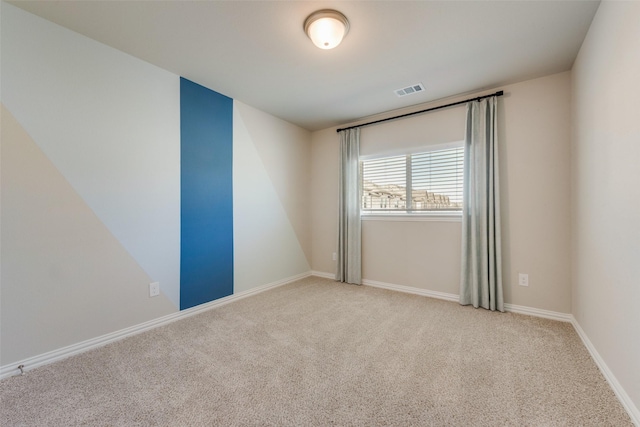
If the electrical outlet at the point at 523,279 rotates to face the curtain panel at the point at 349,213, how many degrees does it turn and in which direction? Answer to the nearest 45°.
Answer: approximately 90° to its right

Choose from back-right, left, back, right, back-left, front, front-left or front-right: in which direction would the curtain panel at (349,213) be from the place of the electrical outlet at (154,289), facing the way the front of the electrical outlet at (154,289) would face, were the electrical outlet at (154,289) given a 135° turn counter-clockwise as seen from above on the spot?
right

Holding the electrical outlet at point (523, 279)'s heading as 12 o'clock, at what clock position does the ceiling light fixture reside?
The ceiling light fixture is roughly at 1 o'clock from the electrical outlet.

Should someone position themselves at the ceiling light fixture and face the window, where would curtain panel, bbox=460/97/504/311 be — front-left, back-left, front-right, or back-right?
front-right

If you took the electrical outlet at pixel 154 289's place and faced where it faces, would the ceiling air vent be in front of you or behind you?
in front

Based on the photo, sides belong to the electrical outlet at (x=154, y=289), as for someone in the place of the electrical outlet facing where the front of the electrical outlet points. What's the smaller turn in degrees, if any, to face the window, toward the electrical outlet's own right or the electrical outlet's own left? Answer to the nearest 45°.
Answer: approximately 45° to the electrical outlet's own left

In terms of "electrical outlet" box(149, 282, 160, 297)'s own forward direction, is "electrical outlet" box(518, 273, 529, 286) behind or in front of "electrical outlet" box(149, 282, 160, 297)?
in front

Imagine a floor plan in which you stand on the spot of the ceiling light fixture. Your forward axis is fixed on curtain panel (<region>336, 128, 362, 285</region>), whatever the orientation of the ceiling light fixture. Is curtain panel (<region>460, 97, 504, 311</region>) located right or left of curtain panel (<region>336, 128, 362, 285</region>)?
right

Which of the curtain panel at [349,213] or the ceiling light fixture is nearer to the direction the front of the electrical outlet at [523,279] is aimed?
the ceiling light fixture

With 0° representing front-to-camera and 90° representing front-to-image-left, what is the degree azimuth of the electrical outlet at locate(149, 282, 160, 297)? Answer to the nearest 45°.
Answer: approximately 315°

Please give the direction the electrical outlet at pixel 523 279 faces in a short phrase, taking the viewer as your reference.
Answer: facing the viewer

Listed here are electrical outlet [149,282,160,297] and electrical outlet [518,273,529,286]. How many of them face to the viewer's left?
0
